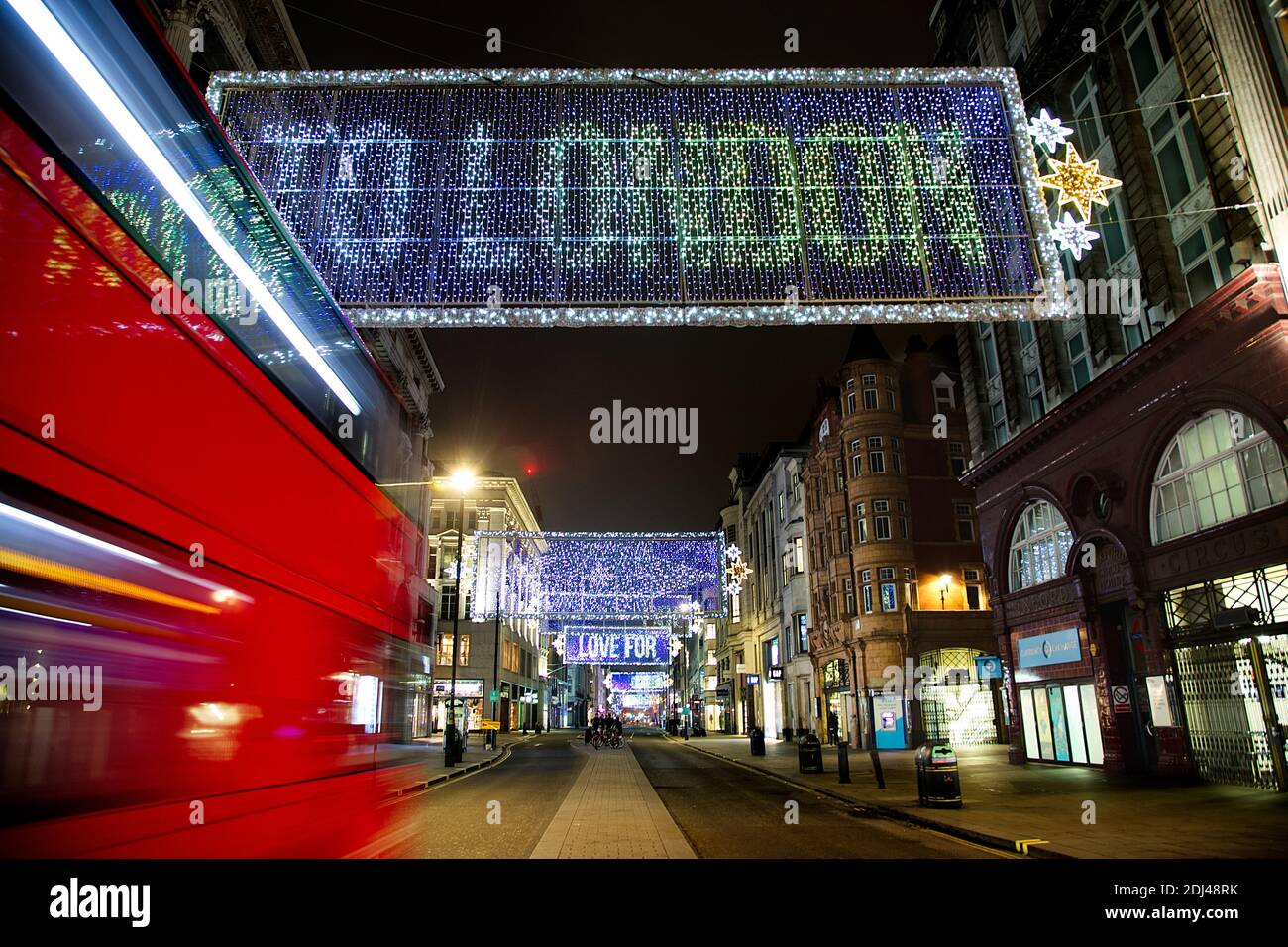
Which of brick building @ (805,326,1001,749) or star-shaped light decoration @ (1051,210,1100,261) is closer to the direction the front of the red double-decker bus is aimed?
the brick building

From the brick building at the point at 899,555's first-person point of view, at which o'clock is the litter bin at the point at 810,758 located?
The litter bin is roughly at 11 o'clock from the brick building.

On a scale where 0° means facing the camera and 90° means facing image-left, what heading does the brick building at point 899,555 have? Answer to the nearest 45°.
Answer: approximately 45°

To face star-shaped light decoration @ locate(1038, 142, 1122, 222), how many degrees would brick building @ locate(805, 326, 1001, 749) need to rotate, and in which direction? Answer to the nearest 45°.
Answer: approximately 45° to its left

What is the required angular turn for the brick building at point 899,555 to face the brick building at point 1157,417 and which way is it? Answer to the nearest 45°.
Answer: approximately 45° to its left

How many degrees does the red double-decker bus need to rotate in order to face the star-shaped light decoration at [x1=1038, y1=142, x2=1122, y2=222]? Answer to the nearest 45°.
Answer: approximately 45° to its right

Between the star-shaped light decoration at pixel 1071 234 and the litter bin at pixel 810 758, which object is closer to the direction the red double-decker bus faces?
the litter bin

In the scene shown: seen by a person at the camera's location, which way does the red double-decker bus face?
facing away from the viewer and to the right of the viewer
